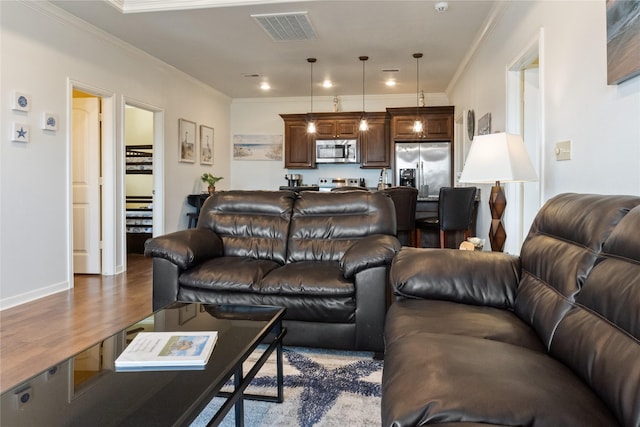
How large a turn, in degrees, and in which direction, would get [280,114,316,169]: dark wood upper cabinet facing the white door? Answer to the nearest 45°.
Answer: approximately 45° to its right

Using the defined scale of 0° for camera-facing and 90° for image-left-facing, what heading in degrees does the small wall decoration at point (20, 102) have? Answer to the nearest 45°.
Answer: approximately 315°

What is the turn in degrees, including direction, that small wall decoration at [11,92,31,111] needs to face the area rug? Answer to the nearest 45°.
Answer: approximately 45° to its right

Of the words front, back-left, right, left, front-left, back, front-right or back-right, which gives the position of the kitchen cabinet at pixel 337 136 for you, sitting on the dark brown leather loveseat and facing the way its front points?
back-right

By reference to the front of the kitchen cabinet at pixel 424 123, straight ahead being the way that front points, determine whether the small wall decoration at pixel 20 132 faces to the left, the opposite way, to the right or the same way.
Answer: to the left

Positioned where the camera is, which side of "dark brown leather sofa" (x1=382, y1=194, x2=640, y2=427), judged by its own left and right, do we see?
left
